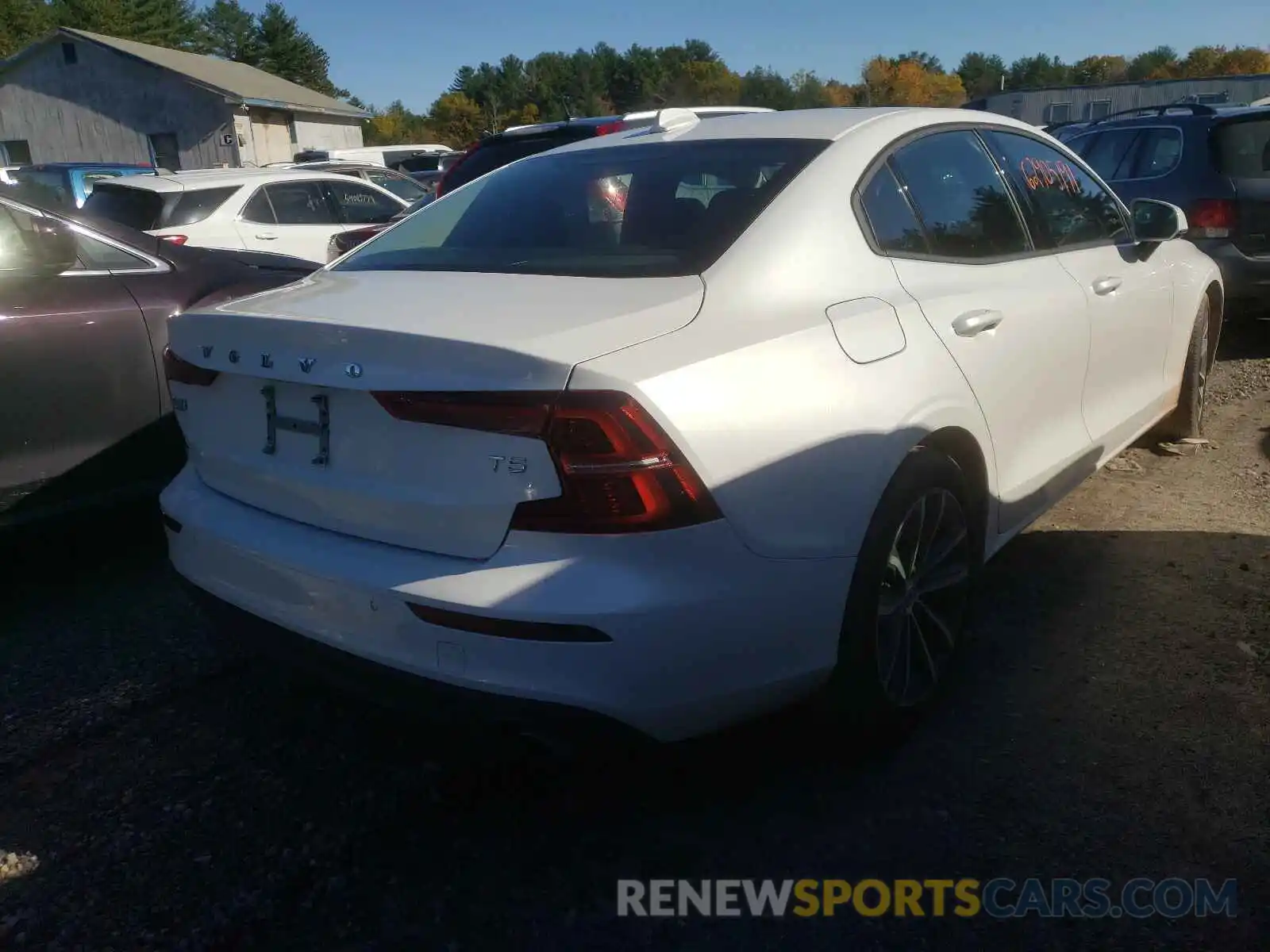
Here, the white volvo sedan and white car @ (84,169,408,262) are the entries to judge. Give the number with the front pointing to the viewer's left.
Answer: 0

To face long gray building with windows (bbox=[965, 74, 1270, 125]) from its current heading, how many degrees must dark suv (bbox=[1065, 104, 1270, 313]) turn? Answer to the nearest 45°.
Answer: approximately 45° to its right

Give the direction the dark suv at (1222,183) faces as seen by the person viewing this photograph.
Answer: facing away from the viewer and to the left of the viewer

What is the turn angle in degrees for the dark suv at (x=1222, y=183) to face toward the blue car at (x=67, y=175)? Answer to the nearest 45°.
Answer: approximately 45° to its left

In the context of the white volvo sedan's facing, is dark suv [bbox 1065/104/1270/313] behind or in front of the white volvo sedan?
in front

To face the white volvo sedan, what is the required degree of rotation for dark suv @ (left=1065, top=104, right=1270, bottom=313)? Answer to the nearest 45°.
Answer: approximately 135° to its left

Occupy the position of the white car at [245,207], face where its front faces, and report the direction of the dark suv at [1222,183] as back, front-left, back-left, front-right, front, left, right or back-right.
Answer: right

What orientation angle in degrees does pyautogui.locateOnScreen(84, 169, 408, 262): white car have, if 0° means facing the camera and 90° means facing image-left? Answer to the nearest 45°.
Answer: approximately 225°

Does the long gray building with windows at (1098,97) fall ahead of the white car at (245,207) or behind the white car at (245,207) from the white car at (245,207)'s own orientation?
ahead

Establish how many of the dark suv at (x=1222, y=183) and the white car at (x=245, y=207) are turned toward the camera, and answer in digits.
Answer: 0

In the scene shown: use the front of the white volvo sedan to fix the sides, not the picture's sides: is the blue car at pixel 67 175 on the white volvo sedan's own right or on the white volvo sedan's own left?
on the white volvo sedan's own left

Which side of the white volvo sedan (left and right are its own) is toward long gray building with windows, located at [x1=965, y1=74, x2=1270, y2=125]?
front

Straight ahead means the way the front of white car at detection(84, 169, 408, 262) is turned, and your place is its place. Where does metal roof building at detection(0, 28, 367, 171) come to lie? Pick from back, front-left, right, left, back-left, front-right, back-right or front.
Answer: front-left

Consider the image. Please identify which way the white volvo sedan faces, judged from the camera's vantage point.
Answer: facing away from the viewer and to the right of the viewer
